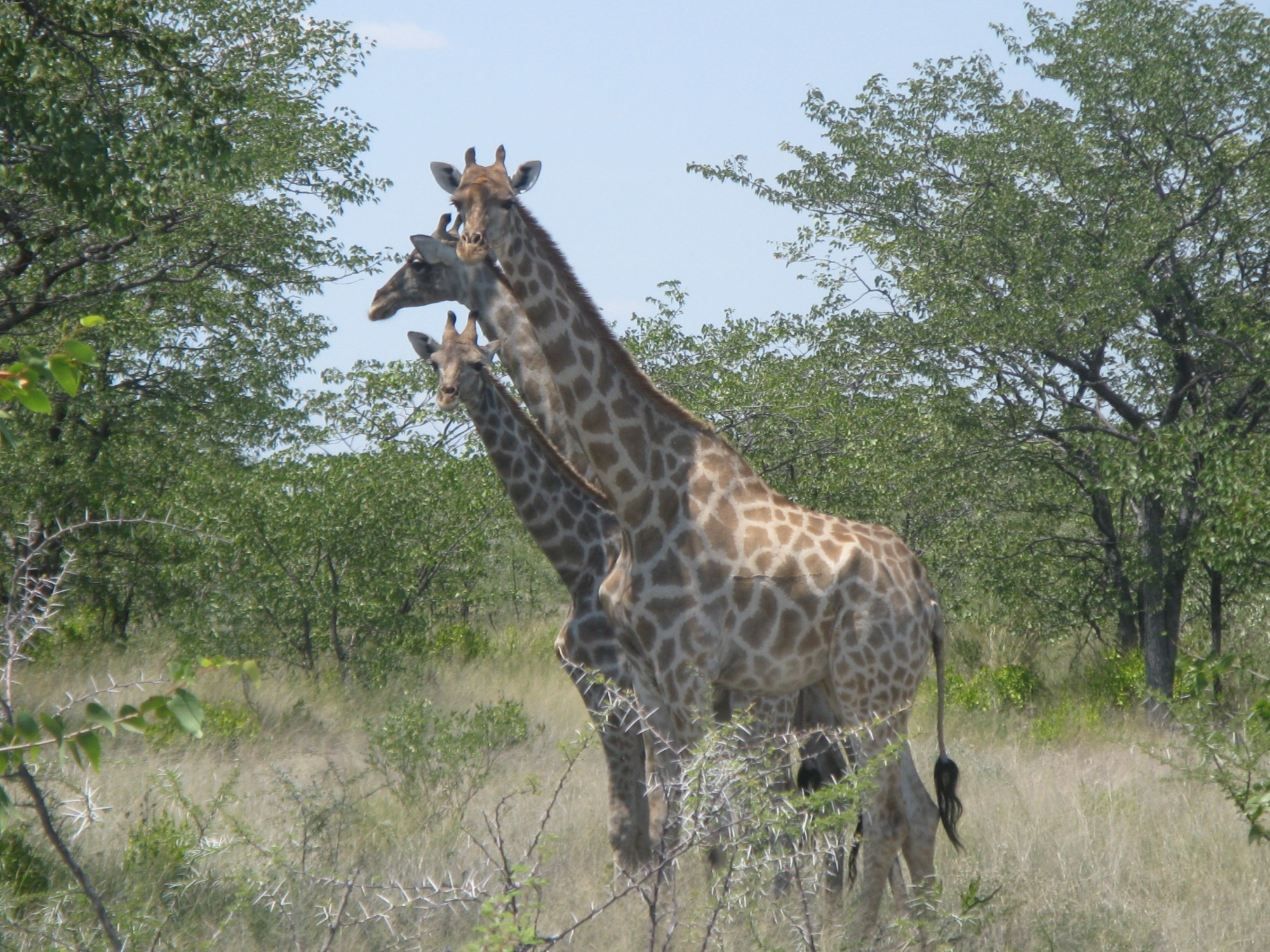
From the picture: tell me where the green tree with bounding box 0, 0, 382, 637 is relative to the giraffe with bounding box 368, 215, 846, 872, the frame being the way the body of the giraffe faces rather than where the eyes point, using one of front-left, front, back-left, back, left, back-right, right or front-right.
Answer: front-right

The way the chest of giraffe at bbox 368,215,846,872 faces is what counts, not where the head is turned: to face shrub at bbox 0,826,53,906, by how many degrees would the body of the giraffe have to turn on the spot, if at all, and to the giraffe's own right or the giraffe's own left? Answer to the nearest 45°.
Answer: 0° — it already faces it

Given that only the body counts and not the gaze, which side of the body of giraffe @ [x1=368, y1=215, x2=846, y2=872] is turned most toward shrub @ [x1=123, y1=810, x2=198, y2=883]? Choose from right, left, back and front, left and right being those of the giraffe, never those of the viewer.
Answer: front

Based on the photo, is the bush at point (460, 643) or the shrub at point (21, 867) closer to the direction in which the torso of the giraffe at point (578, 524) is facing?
the shrub

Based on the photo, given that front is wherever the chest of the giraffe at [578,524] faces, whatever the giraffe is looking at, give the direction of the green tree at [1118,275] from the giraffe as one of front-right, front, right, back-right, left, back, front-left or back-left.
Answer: back-right

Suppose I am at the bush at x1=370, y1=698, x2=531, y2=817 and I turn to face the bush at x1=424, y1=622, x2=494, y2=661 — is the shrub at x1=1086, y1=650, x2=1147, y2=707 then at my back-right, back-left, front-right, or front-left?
front-right

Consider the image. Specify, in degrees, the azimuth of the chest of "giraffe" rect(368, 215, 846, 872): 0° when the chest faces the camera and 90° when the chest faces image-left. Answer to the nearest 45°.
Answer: approximately 90°

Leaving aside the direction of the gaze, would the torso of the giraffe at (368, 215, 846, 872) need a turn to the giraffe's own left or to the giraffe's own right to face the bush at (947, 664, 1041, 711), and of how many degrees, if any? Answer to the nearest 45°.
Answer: approximately 135° to the giraffe's own right

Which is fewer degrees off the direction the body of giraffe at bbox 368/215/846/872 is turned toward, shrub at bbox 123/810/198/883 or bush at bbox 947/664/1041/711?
the shrub

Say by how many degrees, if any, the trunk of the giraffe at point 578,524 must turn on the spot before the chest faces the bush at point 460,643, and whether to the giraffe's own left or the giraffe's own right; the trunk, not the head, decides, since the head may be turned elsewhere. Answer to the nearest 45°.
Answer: approximately 90° to the giraffe's own right

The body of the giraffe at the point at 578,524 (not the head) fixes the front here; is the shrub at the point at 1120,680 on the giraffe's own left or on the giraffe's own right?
on the giraffe's own right
